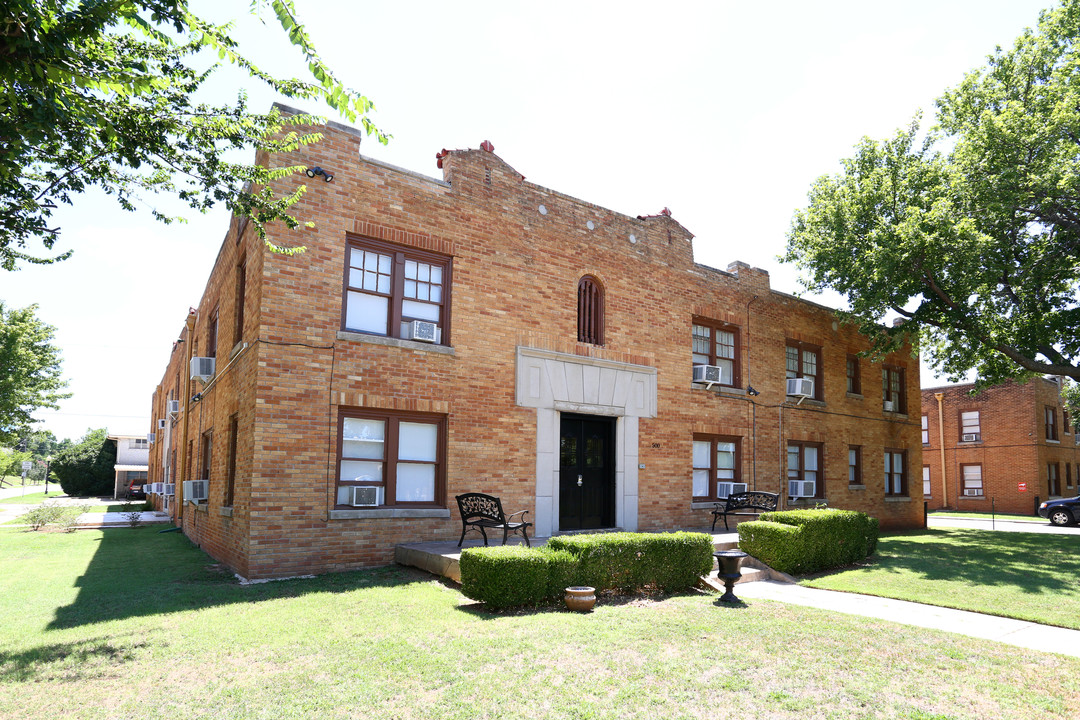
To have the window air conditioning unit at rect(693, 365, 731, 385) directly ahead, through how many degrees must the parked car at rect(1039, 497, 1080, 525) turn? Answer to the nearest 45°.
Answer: approximately 90° to its left

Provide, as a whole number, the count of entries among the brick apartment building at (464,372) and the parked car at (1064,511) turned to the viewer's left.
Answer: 1

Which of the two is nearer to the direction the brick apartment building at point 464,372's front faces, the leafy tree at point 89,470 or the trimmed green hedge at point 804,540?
the trimmed green hedge

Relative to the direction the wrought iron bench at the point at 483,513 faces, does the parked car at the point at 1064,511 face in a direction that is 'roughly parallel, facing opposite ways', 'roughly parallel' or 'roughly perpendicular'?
roughly perpendicular

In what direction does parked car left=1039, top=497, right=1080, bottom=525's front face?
to the viewer's left

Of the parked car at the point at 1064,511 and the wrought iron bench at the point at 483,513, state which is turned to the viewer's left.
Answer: the parked car
